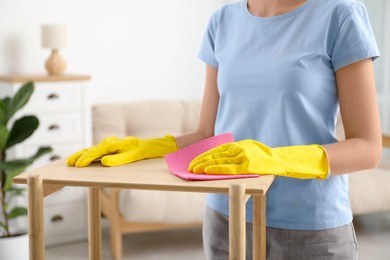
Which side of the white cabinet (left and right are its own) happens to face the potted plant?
front

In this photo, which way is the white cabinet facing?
toward the camera

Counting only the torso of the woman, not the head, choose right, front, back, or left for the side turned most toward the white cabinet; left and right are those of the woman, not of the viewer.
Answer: right

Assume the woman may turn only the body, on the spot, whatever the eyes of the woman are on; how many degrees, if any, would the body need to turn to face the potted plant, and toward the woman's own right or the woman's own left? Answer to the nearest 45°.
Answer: approximately 90° to the woman's own right

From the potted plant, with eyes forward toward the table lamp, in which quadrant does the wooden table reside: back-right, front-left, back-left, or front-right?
back-right

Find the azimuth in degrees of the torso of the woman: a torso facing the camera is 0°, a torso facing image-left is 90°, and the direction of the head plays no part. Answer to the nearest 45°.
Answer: approximately 45°

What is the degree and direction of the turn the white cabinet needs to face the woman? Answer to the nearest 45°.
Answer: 0° — it already faces them

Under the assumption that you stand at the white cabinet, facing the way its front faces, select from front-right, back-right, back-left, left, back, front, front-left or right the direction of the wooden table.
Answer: front

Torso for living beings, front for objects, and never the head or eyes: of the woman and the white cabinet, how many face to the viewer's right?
0
